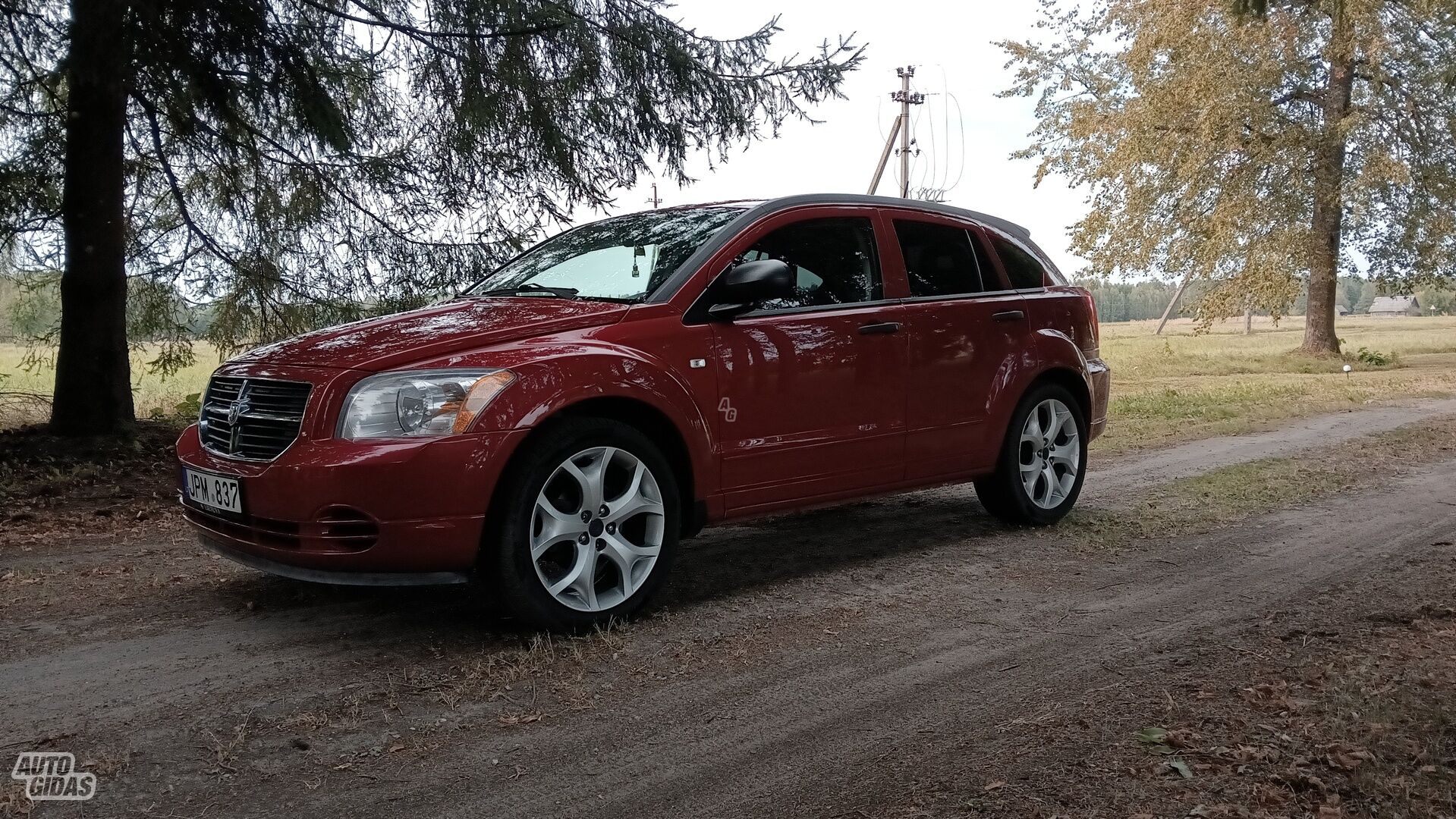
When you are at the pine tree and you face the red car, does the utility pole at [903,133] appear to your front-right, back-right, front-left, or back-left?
back-left

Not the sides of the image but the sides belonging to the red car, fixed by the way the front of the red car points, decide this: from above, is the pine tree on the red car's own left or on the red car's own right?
on the red car's own right

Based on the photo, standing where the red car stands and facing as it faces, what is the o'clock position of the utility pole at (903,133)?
The utility pole is roughly at 5 o'clock from the red car.

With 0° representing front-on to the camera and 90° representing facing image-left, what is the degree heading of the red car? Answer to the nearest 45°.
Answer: approximately 45°
